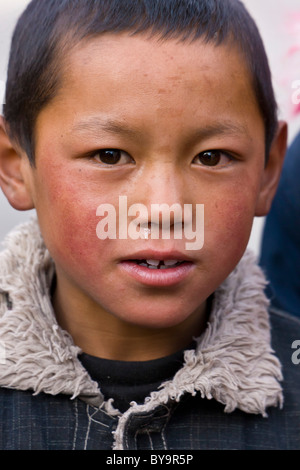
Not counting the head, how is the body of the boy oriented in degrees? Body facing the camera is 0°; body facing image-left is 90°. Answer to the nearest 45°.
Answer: approximately 0°
